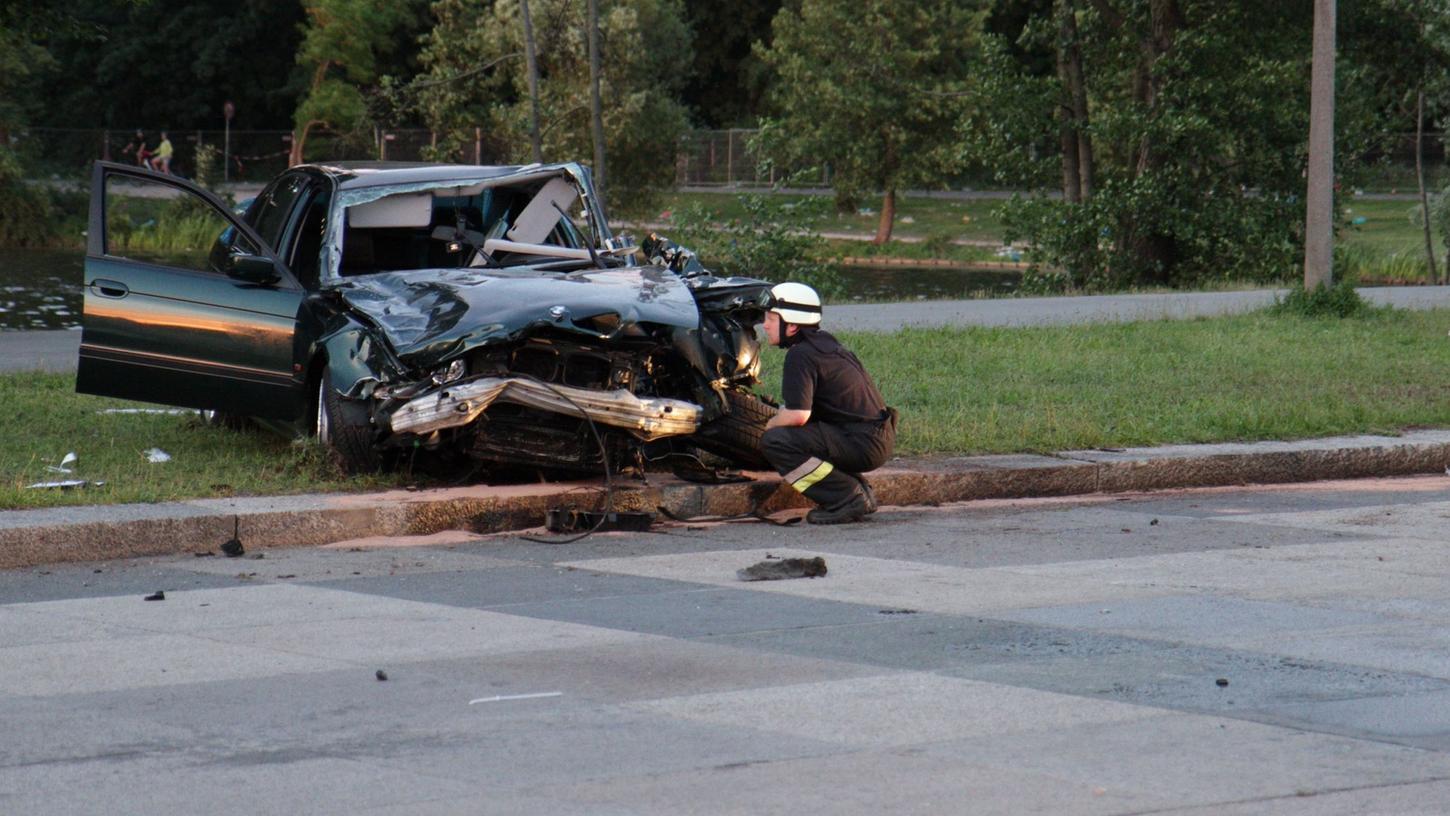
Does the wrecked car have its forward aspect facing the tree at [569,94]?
no

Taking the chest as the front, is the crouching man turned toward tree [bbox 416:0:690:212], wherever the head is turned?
no

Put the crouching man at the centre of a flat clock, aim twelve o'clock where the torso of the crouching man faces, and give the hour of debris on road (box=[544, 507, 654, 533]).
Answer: The debris on road is roughly at 11 o'clock from the crouching man.

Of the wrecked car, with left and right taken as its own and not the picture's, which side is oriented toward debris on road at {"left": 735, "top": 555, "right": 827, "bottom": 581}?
front

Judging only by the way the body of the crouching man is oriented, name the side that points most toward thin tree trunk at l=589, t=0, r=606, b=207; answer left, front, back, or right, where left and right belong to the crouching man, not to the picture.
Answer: right

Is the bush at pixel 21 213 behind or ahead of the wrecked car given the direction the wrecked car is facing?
behind

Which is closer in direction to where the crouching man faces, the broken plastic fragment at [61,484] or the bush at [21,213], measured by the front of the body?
the broken plastic fragment

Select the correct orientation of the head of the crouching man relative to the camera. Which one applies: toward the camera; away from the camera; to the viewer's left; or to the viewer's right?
to the viewer's left

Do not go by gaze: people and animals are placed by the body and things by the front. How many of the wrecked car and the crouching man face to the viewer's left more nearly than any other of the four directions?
1

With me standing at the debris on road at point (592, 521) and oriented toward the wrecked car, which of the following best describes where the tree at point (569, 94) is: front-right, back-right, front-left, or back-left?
front-right

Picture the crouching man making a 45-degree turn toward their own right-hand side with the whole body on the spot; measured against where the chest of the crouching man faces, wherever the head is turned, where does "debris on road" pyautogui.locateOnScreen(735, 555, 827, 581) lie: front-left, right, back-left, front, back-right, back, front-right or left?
back-left

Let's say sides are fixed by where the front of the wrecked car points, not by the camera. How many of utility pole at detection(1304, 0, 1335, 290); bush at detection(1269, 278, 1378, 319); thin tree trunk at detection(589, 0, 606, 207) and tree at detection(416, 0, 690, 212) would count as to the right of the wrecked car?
0

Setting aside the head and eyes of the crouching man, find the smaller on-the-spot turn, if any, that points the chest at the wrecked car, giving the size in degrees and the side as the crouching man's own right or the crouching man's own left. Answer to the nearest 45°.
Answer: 0° — they already face it

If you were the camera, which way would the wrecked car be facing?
facing the viewer and to the right of the viewer

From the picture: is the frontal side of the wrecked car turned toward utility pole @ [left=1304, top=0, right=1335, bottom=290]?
no

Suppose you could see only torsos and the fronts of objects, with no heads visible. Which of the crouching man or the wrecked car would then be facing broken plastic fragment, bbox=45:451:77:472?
the crouching man

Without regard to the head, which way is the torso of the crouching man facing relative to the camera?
to the viewer's left
